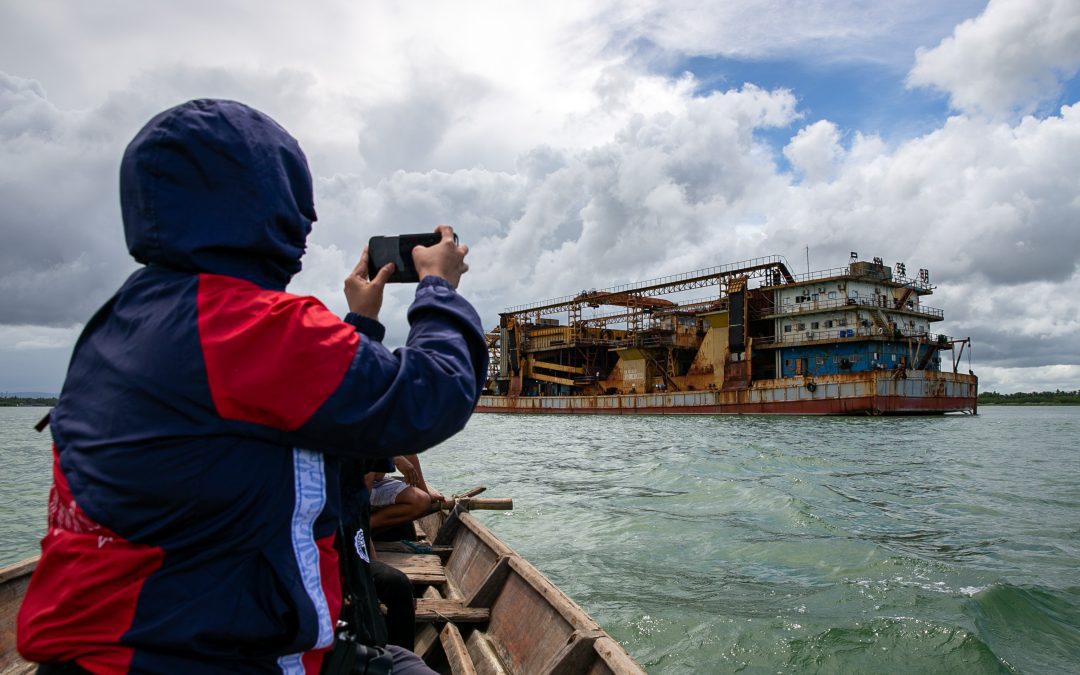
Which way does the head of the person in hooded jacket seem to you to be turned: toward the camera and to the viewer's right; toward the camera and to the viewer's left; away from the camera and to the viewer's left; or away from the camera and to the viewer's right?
away from the camera and to the viewer's right

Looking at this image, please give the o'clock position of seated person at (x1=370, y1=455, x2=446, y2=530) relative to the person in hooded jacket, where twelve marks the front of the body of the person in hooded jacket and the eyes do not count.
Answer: The seated person is roughly at 11 o'clock from the person in hooded jacket.

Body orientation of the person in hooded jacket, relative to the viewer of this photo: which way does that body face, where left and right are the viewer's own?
facing away from the viewer and to the right of the viewer

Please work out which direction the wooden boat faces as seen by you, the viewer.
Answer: facing away from the viewer

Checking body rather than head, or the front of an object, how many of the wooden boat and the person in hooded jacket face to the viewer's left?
0
